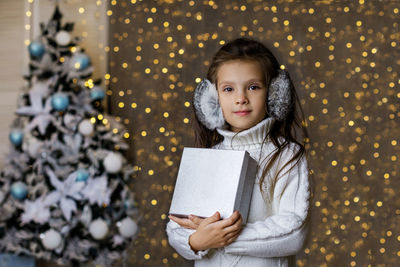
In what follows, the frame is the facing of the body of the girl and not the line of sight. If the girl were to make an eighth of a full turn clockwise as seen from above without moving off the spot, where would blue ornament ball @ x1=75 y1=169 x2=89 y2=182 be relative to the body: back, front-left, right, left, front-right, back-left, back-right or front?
front

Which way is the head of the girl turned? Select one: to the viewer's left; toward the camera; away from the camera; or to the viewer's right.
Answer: toward the camera

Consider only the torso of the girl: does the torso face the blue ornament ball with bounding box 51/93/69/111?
no

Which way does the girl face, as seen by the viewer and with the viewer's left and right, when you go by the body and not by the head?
facing the viewer and to the left of the viewer

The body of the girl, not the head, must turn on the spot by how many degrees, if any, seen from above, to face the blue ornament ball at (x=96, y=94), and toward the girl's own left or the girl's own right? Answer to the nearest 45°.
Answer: approximately 45° to the girl's own right

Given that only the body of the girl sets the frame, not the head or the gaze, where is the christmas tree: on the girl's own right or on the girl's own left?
on the girl's own right

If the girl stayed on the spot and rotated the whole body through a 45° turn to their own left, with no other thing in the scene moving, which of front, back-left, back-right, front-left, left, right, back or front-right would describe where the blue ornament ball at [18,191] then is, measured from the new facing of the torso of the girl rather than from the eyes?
right

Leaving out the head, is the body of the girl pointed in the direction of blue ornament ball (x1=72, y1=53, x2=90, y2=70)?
no

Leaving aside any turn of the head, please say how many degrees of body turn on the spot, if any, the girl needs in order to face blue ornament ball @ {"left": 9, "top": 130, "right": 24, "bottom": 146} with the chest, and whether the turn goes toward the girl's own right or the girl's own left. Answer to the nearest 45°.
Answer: approximately 45° to the girl's own right

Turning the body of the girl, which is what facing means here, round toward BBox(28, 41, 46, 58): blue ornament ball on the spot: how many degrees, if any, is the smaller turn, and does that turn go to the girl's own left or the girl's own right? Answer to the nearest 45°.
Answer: approximately 45° to the girl's own right
